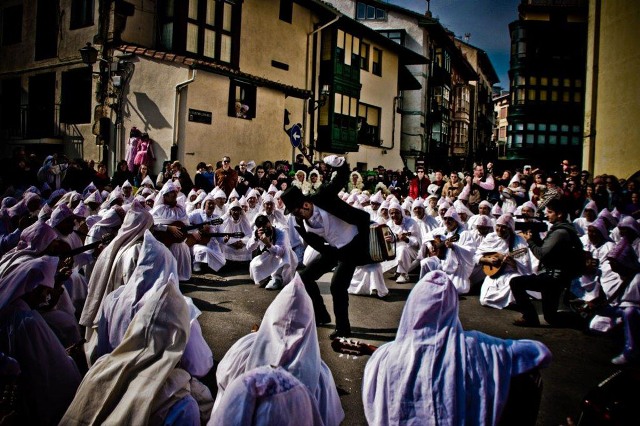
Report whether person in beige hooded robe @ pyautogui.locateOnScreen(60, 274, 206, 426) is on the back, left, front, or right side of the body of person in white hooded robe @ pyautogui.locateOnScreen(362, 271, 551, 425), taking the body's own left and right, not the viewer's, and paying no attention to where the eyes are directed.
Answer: left

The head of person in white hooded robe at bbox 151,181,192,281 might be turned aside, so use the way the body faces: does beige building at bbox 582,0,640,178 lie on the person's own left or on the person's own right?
on the person's own left

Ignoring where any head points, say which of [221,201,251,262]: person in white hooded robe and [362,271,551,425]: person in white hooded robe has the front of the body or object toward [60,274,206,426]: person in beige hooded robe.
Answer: [221,201,251,262]: person in white hooded robe

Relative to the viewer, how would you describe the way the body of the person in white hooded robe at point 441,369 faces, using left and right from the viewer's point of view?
facing away from the viewer

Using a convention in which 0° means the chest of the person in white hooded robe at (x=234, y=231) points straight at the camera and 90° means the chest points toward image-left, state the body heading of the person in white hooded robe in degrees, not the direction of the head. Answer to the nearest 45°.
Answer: approximately 0°

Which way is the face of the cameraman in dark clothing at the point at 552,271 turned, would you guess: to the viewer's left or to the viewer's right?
to the viewer's left

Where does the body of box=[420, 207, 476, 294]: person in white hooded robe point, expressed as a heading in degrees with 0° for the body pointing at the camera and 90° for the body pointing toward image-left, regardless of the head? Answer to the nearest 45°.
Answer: approximately 45°

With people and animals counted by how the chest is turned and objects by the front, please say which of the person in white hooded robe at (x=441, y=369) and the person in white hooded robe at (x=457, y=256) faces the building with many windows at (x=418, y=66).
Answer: the person in white hooded robe at (x=441, y=369)

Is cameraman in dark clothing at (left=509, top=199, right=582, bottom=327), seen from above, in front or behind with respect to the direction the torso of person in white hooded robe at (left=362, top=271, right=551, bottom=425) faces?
in front

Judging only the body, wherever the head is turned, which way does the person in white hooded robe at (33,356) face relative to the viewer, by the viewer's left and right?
facing to the right of the viewer

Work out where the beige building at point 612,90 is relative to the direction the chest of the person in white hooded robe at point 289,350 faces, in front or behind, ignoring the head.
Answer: in front
